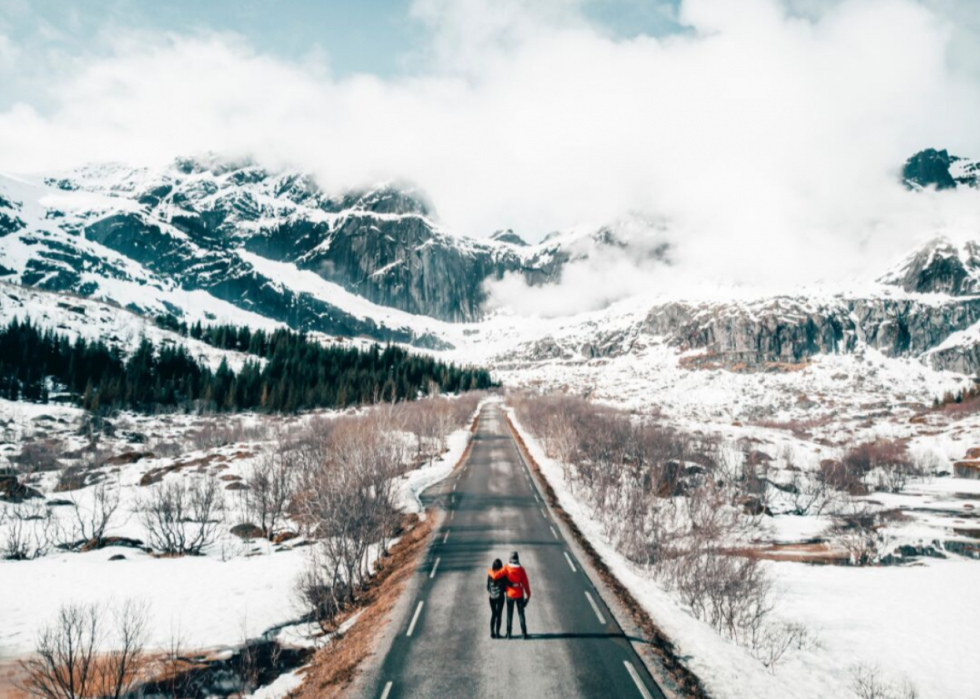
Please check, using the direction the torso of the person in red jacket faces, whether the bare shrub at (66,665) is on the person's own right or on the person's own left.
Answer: on the person's own left

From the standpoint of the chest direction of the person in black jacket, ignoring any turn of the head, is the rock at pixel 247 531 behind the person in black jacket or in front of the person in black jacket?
in front

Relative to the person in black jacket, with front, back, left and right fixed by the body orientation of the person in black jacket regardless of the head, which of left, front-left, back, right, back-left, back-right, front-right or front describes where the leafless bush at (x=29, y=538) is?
front-left

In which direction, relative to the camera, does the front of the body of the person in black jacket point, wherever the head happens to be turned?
away from the camera

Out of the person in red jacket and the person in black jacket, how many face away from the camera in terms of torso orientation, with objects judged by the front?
2

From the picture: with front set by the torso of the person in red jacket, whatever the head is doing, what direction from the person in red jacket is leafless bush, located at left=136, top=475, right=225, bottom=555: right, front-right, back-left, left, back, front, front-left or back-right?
front-left

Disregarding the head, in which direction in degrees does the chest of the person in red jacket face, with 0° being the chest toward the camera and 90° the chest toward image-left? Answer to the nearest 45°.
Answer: approximately 180°
